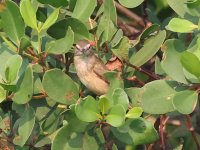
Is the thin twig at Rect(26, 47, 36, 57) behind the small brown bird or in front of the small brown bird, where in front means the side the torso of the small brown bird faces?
in front

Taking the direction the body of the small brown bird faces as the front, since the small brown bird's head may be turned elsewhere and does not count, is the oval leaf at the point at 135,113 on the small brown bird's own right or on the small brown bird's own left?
on the small brown bird's own left

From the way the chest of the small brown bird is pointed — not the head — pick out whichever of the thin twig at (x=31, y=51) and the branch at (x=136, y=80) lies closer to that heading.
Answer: the thin twig

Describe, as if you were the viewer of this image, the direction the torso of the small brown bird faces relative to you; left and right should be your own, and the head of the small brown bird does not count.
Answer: facing the viewer and to the left of the viewer

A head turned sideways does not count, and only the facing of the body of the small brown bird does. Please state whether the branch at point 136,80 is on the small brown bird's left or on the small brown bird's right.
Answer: on the small brown bird's left

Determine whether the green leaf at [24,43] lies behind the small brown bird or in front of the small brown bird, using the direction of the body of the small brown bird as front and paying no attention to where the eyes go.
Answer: in front
